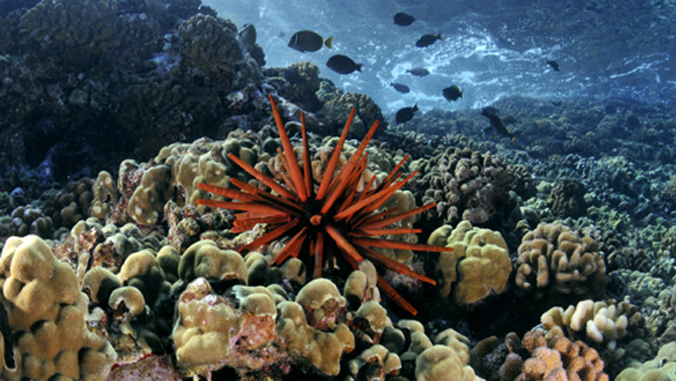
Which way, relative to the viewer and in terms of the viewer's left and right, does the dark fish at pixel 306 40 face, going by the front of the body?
facing to the left of the viewer

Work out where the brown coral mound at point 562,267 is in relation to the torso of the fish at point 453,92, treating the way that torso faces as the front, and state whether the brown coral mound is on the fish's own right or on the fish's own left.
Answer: on the fish's own left

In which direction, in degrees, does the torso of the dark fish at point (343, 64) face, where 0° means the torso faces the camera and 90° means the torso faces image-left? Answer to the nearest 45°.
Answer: approximately 90°

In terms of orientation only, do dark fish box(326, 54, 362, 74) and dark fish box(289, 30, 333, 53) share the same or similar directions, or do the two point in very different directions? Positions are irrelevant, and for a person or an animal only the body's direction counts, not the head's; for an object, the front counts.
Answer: same or similar directions

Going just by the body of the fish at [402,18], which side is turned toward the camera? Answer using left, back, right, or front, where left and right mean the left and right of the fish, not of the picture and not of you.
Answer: left

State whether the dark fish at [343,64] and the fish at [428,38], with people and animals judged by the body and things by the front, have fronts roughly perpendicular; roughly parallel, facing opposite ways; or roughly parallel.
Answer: roughly parallel

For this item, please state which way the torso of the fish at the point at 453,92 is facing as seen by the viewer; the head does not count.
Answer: to the viewer's left

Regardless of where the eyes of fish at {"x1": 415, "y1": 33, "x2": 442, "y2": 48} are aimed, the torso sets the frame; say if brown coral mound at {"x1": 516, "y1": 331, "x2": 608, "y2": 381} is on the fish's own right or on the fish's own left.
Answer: on the fish's own left

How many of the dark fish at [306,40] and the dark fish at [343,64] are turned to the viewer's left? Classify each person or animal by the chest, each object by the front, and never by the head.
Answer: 2

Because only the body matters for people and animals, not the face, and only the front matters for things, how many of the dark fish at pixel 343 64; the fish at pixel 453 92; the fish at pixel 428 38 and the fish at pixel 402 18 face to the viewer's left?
4

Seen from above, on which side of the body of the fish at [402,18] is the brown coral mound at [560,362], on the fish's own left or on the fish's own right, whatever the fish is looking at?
on the fish's own left

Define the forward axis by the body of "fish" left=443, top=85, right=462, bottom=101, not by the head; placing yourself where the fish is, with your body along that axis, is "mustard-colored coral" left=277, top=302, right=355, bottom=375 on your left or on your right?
on your left

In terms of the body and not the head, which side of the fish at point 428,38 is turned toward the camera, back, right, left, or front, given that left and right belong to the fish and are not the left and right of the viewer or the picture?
left
